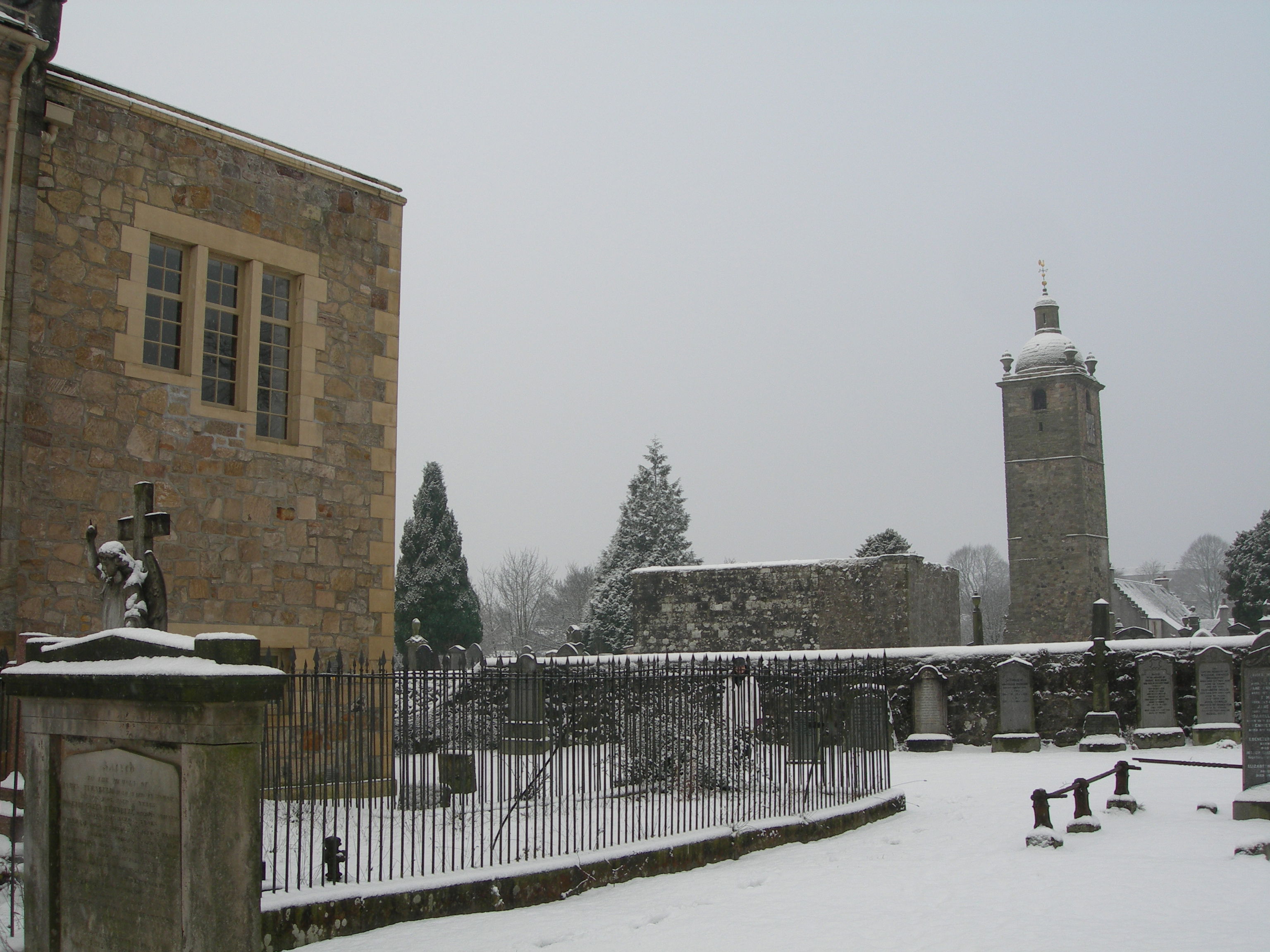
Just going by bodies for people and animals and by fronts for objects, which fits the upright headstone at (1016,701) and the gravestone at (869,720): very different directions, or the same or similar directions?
same or similar directions

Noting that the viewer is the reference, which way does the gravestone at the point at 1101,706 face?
facing the viewer

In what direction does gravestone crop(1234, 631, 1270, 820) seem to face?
toward the camera

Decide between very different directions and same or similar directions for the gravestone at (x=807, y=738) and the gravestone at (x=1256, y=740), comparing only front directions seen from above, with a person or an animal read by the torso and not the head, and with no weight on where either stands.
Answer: same or similar directions

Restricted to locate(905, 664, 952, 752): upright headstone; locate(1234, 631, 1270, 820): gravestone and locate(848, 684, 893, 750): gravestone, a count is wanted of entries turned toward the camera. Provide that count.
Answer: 3

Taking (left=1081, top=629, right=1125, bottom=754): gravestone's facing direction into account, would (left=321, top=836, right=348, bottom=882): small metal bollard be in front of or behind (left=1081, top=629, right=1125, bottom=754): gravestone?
in front

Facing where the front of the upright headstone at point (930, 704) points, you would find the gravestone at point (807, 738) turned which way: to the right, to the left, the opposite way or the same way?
the same way

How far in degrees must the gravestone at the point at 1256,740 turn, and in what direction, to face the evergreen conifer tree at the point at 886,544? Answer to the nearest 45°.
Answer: approximately 180°

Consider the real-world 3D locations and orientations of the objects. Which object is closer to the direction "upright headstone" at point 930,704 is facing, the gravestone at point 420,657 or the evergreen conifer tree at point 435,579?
the gravestone

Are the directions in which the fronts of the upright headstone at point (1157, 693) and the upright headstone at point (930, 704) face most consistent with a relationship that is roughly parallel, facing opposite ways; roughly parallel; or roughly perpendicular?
roughly parallel

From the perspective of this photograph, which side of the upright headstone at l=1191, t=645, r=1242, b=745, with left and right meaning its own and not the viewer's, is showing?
front

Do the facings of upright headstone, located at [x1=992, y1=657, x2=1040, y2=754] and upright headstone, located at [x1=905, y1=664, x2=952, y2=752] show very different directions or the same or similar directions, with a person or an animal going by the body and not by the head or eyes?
same or similar directions

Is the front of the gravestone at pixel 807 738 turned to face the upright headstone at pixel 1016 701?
no

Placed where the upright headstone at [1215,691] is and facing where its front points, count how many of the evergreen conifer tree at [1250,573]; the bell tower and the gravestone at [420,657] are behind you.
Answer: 2

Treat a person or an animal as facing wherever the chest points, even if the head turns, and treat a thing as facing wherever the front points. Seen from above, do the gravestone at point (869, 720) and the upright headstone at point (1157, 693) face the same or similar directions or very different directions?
same or similar directions

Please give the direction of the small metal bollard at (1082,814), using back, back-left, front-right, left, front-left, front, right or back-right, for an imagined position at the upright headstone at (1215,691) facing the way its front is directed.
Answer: front
